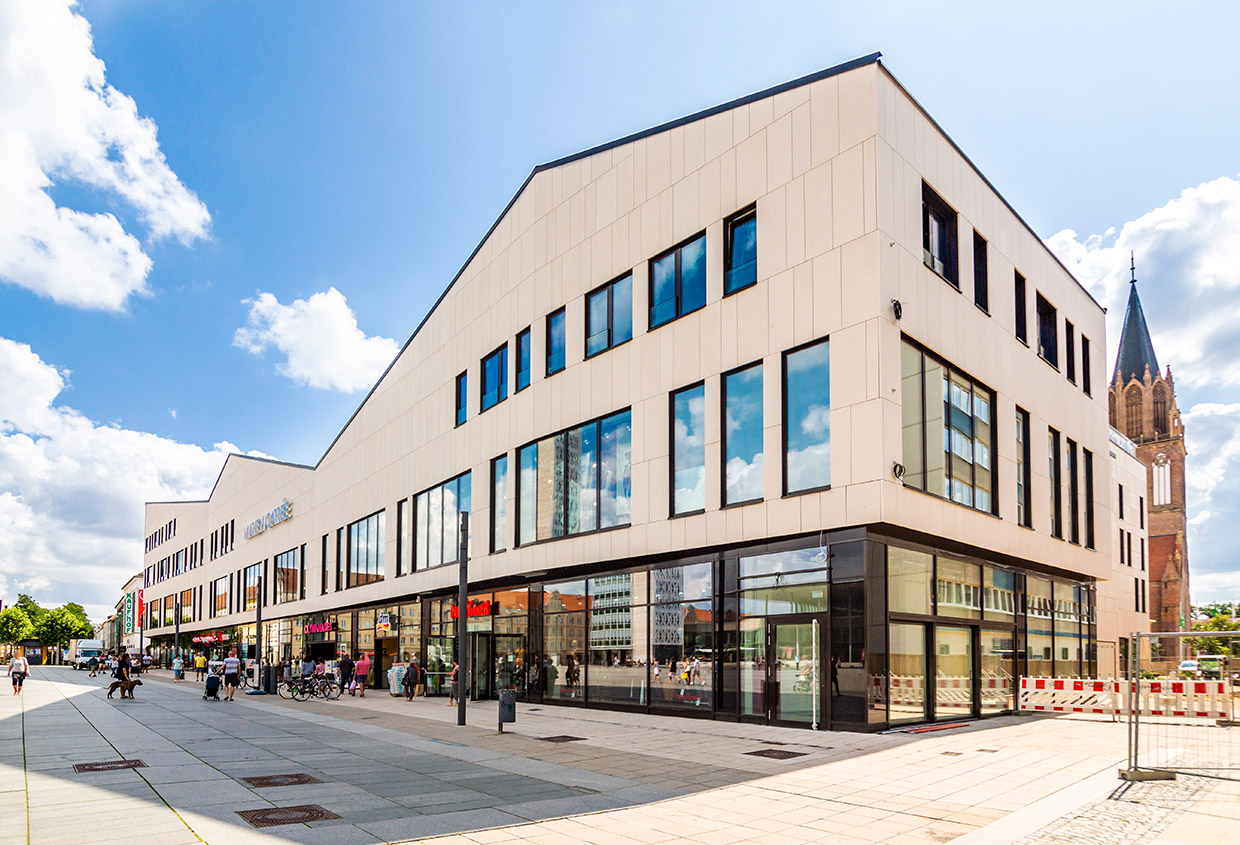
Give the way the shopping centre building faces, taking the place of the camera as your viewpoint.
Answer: facing the viewer and to the left of the viewer

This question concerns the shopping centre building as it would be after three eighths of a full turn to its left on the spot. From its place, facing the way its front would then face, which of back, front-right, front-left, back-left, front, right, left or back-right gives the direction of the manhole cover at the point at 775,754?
right
